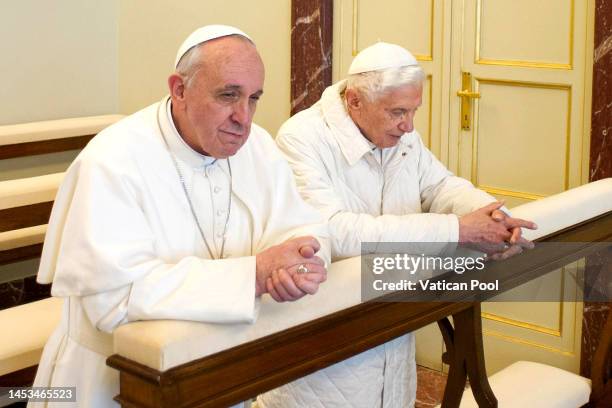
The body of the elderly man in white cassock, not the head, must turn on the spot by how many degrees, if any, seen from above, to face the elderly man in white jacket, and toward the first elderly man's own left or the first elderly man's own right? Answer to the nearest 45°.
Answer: approximately 90° to the first elderly man's own left

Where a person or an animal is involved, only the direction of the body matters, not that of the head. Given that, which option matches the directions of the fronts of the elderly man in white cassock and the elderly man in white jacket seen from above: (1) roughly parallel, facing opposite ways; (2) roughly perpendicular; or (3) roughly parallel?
roughly parallel

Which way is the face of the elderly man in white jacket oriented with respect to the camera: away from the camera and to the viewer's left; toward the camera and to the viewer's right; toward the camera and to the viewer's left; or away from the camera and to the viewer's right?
toward the camera and to the viewer's right

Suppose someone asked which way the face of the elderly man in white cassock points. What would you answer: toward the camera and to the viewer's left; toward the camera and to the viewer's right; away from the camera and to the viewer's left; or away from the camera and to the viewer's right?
toward the camera and to the viewer's right

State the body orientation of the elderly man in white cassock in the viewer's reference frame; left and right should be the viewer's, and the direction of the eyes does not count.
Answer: facing the viewer and to the right of the viewer

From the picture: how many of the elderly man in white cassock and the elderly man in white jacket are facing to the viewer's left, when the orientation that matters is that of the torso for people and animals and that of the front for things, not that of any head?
0
